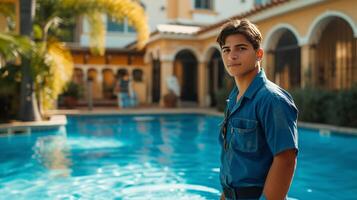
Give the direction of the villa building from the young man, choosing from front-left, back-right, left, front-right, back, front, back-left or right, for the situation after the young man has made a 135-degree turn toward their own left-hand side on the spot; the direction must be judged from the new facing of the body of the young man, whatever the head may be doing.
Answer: left

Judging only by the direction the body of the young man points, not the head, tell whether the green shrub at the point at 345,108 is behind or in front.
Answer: behind

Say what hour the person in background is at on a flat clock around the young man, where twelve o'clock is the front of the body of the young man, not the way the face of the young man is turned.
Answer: The person in background is roughly at 4 o'clock from the young man.

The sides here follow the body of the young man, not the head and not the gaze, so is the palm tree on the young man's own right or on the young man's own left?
on the young man's own right

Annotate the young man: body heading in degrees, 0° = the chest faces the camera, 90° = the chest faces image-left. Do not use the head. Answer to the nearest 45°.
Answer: approximately 45°

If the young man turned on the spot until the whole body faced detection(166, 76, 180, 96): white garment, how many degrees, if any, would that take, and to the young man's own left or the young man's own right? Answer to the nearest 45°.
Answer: approximately 135° to the young man's own right
